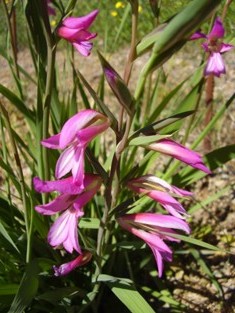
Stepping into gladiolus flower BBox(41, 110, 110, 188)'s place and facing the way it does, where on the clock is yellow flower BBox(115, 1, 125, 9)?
The yellow flower is roughly at 5 o'clock from the gladiolus flower.

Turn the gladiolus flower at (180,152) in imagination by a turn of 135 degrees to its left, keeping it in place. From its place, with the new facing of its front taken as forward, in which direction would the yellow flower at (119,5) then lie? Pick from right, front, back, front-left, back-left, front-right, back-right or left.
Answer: front-right

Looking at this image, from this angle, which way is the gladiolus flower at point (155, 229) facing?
to the viewer's right

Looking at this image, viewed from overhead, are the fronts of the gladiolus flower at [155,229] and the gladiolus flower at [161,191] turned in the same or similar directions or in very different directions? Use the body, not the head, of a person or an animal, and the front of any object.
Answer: same or similar directions

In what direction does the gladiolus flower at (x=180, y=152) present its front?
to the viewer's right

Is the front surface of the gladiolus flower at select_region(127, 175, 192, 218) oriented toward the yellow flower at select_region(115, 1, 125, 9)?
no

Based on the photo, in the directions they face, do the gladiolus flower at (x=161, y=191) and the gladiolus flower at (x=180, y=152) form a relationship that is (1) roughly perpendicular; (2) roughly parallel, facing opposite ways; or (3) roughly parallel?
roughly parallel

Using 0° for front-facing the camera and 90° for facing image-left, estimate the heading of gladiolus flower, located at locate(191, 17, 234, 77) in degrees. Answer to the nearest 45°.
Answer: approximately 0°

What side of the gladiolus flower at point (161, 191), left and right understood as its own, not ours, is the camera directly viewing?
right

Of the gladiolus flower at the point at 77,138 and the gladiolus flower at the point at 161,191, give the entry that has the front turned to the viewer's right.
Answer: the gladiolus flower at the point at 161,191

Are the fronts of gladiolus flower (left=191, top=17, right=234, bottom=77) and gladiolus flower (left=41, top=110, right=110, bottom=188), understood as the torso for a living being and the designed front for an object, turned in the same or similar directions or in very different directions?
same or similar directions

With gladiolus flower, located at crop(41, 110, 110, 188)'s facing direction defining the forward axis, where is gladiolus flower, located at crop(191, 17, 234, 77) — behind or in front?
behind

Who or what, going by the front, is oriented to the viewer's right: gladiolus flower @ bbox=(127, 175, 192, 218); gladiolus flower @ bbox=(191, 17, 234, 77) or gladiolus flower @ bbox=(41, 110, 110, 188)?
gladiolus flower @ bbox=(127, 175, 192, 218)

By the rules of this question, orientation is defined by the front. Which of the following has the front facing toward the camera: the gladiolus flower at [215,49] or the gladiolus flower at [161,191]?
the gladiolus flower at [215,49]
